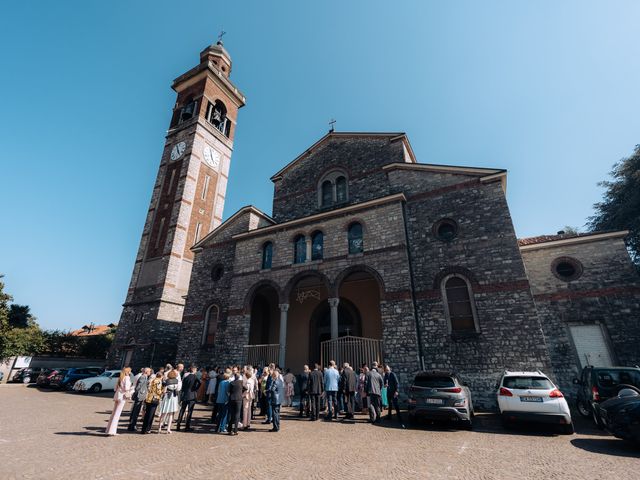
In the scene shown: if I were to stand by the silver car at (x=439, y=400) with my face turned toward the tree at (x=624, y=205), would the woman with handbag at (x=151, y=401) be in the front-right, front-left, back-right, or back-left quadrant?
back-left

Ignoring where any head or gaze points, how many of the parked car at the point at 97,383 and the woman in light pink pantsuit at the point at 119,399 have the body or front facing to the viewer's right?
1

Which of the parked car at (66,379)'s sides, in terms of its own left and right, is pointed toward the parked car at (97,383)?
left

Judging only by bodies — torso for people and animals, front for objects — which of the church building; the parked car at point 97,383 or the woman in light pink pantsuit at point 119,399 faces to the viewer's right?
the woman in light pink pantsuit

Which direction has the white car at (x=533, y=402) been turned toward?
away from the camera

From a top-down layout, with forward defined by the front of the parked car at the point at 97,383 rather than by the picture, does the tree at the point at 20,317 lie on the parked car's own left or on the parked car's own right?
on the parked car's own right

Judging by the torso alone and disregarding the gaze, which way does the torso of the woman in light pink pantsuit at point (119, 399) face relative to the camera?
to the viewer's right

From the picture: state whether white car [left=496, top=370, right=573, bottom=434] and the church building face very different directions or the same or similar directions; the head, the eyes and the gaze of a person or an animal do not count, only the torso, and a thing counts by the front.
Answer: very different directions

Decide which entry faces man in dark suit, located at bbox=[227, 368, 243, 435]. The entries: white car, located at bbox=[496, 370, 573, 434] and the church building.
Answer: the church building

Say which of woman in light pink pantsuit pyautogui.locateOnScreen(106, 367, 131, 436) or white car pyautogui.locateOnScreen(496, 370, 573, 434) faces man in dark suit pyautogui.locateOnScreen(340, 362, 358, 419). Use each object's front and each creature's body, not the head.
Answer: the woman in light pink pantsuit
